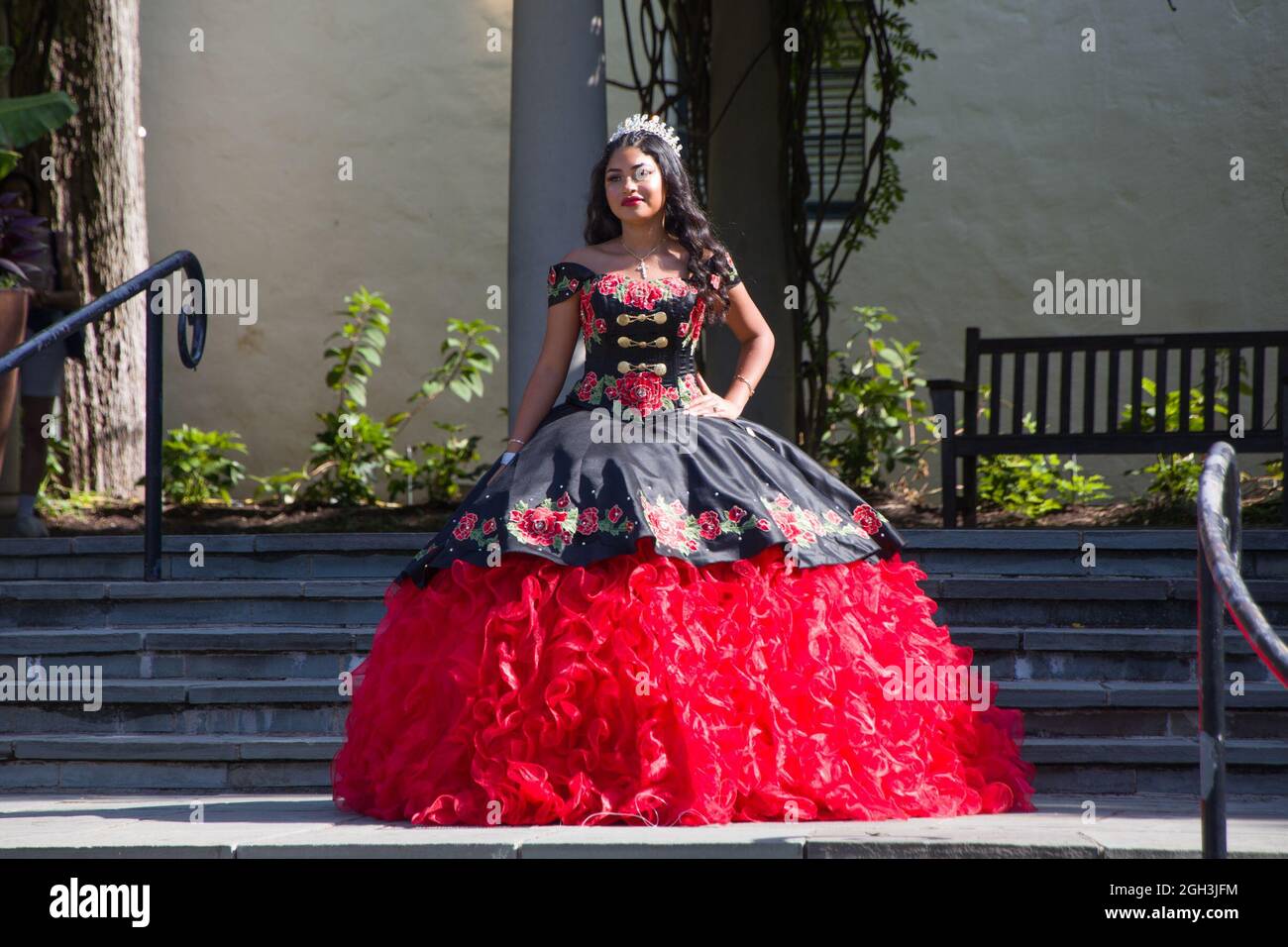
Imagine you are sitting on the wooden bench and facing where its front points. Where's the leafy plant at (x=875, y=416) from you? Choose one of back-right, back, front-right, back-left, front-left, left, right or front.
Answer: back-right

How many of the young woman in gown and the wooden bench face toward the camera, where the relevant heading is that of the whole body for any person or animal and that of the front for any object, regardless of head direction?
2

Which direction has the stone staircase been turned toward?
toward the camera

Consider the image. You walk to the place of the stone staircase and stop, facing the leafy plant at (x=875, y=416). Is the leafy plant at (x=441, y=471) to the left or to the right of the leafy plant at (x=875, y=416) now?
left

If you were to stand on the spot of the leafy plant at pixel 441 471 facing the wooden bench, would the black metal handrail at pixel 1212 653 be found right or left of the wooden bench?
right

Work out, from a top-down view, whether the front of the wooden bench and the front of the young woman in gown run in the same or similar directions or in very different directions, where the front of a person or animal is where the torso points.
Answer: same or similar directions

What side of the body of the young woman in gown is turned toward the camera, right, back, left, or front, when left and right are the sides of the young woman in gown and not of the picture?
front

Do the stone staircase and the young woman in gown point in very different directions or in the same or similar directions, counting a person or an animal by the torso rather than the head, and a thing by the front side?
same or similar directions

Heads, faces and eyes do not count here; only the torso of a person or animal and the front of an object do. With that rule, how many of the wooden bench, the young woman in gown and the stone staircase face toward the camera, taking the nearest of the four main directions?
3

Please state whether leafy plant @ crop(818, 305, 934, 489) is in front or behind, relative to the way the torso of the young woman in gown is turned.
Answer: behind

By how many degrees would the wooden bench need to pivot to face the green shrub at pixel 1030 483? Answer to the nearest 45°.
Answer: approximately 180°

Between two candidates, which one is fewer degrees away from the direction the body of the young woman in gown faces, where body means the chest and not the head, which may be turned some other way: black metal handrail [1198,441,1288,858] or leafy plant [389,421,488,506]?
the black metal handrail

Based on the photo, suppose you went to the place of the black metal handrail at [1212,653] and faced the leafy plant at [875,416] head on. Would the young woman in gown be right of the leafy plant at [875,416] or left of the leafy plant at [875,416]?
left

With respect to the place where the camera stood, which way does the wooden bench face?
facing the viewer

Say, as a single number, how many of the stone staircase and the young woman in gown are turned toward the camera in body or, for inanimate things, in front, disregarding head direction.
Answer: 2

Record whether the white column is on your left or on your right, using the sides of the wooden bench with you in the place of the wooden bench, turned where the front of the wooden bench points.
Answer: on your right

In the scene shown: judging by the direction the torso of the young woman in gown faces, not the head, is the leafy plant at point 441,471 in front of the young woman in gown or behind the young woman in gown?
behind
